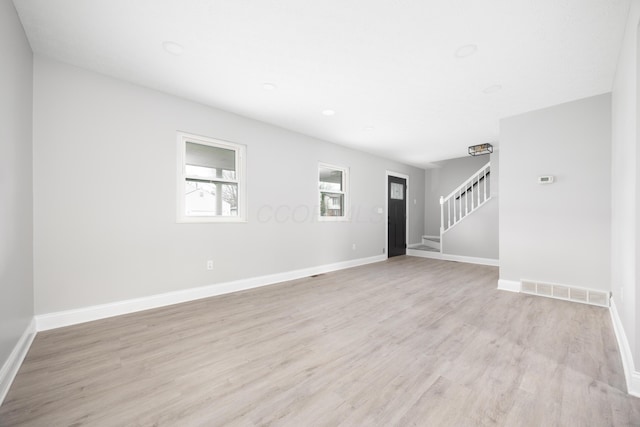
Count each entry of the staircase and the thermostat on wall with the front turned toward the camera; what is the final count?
1

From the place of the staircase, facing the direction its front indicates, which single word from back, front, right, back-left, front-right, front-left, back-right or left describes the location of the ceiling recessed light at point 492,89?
left

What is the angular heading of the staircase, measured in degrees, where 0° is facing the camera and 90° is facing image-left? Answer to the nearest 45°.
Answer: approximately 90°

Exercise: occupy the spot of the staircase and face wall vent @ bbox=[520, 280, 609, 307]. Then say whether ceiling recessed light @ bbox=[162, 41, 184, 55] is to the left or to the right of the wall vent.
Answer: right

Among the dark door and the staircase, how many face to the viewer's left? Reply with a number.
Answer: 1

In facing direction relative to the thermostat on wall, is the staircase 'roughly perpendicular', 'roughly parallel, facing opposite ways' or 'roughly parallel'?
roughly perpendicular

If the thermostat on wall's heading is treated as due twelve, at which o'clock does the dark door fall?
The dark door is roughly at 4 o'clock from the thermostat on wall.

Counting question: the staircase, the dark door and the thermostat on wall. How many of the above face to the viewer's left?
1

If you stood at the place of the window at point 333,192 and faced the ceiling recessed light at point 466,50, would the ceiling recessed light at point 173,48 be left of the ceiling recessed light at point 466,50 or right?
right

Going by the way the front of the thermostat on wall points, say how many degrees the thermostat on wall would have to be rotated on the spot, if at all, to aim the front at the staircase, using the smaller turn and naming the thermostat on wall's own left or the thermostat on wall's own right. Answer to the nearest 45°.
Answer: approximately 135° to the thermostat on wall's own right

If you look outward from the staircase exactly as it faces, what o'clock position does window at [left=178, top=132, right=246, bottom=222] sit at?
The window is roughly at 10 o'clock from the staircase.

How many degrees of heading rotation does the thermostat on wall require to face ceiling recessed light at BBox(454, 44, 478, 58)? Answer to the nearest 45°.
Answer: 0° — it already faces it

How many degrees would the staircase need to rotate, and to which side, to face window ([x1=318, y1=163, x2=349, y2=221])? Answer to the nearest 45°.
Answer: approximately 45° to its left

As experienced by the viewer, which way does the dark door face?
facing the viewer and to the right of the viewer

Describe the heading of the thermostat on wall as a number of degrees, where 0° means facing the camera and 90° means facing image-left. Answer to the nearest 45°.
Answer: approximately 0°
